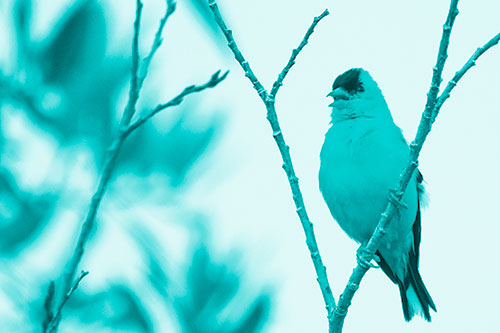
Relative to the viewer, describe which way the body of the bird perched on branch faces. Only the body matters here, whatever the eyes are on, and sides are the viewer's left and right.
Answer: facing the viewer and to the left of the viewer
